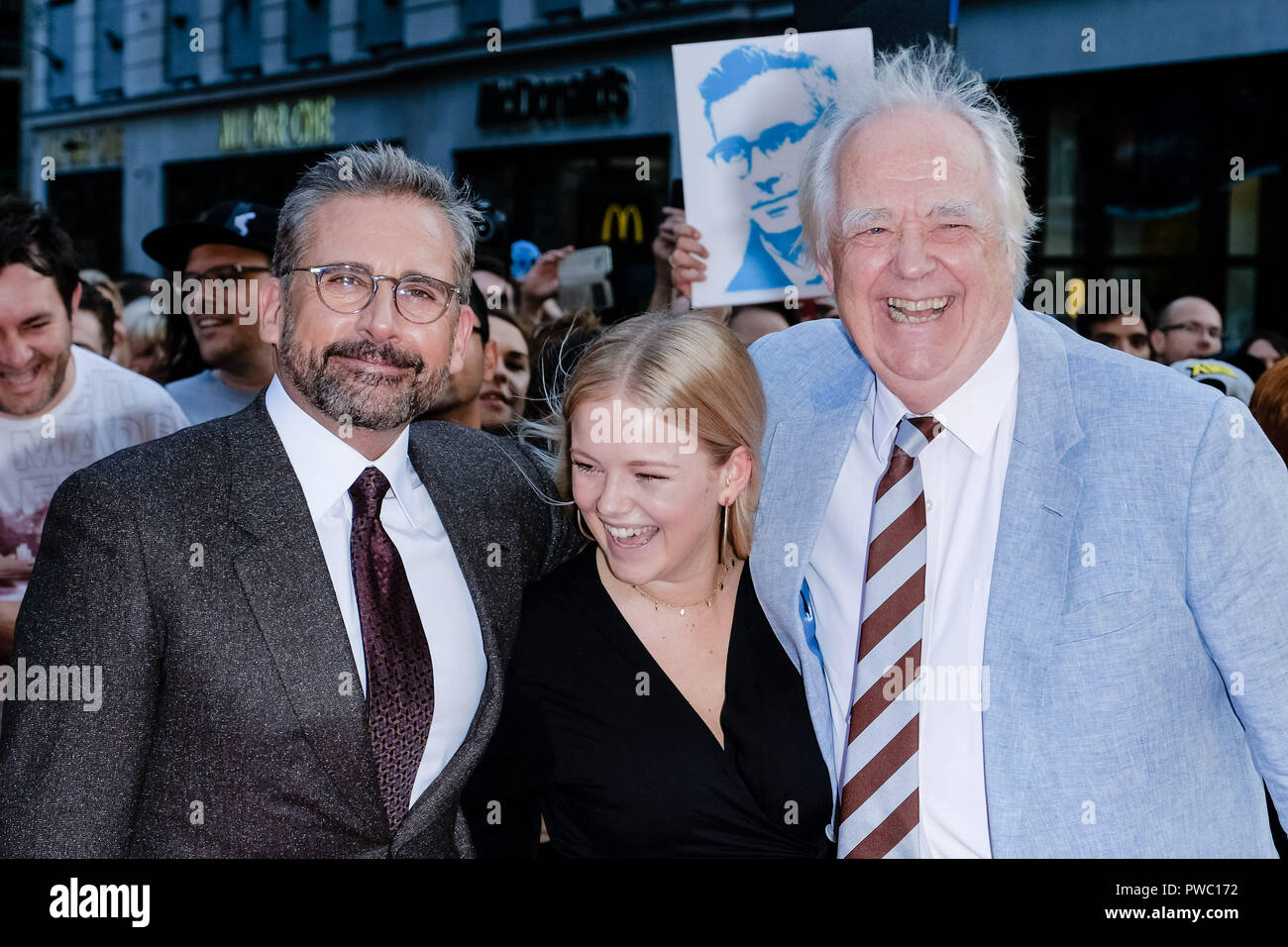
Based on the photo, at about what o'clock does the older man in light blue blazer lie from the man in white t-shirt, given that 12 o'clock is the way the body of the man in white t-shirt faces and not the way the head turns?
The older man in light blue blazer is roughly at 11 o'clock from the man in white t-shirt.

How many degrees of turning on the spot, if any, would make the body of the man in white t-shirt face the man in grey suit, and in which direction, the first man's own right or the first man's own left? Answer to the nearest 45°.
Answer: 0° — they already face them

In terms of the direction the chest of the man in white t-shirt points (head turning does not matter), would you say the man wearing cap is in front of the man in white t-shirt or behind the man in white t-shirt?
behind

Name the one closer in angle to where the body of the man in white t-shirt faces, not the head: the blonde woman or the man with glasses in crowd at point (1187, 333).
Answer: the blonde woman

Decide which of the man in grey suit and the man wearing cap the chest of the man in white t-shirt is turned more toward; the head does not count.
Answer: the man in grey suit

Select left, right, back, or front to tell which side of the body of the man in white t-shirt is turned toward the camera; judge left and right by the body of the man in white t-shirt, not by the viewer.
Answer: front

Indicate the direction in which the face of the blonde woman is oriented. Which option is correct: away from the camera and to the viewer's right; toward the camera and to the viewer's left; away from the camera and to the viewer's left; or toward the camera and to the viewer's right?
toward the camera and to the viewer's left

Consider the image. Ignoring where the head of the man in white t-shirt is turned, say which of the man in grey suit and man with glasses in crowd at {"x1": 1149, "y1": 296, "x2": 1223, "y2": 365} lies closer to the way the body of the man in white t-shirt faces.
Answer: the man in grey suit

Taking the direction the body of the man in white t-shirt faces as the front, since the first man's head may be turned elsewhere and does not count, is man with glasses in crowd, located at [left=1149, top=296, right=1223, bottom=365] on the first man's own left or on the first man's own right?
on the first man's own left

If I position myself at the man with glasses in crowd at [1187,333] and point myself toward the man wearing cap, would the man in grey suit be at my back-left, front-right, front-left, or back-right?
front-left

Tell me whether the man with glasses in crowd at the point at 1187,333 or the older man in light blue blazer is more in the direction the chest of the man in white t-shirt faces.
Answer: the older man in light blue blazer
